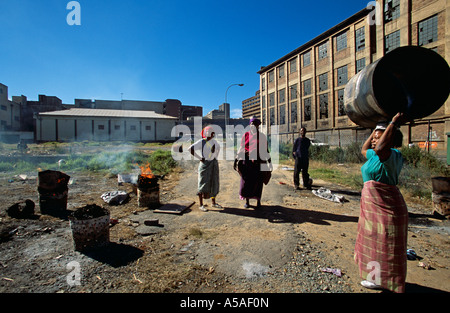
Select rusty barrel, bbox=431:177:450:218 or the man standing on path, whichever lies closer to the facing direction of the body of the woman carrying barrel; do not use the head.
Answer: the man standing on path

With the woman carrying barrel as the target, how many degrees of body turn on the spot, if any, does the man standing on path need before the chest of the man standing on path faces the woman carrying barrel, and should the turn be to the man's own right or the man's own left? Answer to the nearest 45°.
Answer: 0° — they already face them

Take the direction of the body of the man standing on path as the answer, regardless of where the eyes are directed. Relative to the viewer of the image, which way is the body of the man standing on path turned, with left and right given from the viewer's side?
facing the viewer

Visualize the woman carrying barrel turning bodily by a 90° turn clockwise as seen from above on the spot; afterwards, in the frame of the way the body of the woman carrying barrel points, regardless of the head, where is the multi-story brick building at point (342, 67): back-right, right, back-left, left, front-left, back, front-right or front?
front

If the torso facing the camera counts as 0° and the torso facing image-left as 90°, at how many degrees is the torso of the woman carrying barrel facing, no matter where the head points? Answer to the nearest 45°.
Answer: approximately 90°

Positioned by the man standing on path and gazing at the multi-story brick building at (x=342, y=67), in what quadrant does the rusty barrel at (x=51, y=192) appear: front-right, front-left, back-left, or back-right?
back-left

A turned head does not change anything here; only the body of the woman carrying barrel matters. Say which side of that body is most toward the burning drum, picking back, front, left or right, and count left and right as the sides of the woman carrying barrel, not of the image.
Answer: front

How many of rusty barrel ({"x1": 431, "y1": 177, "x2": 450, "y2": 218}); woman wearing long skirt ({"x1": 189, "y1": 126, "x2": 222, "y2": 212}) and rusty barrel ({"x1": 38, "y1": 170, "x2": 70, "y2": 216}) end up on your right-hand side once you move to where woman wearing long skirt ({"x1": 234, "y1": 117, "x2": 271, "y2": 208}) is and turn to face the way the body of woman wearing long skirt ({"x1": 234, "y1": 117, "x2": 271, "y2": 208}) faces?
2
